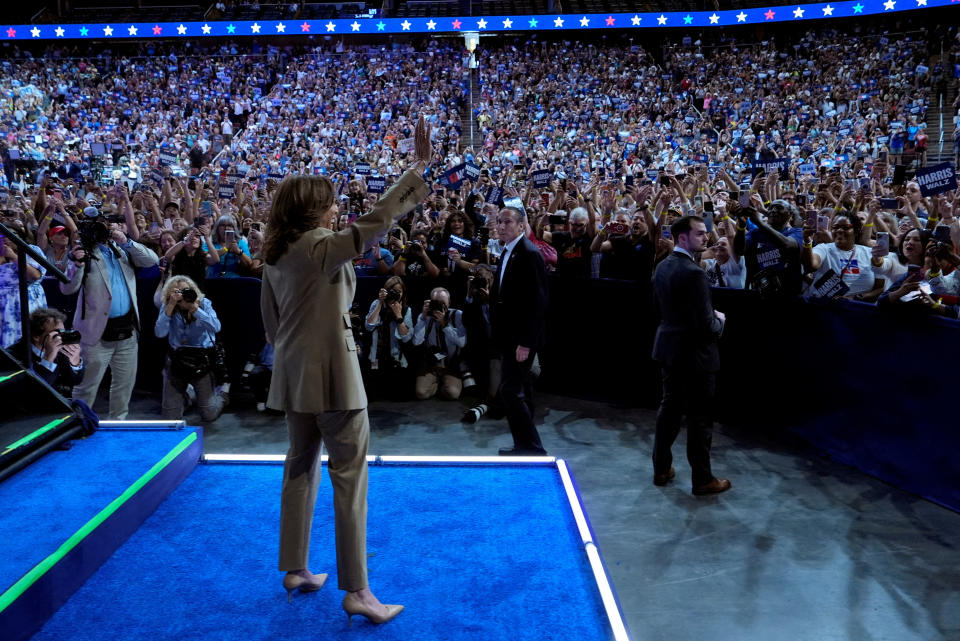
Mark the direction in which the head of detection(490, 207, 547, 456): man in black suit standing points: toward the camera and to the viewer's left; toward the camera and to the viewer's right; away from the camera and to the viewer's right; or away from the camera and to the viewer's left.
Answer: toward the camera and to the viewer's left

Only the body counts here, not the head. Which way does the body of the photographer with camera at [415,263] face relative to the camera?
toward the camera

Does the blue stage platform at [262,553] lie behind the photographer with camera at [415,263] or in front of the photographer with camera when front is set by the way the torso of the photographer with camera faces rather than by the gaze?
in front

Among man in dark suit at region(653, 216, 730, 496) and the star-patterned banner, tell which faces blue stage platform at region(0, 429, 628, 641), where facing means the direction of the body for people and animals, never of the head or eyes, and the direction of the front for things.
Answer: the star-patterned banner

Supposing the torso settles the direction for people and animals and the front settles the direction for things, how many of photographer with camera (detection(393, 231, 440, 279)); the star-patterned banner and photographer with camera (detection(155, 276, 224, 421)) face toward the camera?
3

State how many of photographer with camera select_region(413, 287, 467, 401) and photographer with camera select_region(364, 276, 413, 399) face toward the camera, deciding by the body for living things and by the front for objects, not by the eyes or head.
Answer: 2

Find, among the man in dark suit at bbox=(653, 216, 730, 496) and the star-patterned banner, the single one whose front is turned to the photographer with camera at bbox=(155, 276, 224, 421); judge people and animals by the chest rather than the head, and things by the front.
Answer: the star-patterned banner

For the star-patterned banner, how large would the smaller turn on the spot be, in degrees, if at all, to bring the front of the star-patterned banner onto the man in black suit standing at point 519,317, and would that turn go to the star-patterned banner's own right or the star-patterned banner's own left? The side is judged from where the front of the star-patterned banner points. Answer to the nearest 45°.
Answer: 0° — it already faces them

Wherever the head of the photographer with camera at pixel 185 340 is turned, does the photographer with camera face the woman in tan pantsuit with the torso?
yes

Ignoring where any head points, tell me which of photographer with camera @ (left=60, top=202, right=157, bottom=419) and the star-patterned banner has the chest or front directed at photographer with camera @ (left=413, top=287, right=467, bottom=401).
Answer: the star-patterned banner

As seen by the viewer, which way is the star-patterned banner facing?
toward the camera

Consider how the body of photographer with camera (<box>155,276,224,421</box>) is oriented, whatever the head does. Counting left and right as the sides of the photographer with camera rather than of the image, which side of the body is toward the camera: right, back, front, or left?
front

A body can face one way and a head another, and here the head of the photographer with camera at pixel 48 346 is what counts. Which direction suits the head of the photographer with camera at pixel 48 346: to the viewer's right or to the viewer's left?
to the viewer's right

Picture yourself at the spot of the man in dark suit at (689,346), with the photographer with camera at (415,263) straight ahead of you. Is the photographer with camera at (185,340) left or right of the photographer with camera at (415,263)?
left
